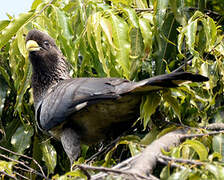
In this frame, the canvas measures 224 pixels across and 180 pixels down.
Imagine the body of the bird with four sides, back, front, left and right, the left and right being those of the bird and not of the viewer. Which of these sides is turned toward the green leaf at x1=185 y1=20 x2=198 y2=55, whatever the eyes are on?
back

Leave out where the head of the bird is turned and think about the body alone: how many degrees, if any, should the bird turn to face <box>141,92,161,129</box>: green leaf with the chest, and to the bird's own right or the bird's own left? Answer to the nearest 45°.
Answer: approximately 135° to the bird's own left

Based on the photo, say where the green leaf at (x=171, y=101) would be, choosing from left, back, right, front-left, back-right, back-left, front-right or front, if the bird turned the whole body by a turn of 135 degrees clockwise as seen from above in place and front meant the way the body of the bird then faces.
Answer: right

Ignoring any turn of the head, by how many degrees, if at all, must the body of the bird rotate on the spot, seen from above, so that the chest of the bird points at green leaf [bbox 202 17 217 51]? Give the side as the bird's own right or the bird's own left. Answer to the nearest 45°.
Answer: approximately 180°

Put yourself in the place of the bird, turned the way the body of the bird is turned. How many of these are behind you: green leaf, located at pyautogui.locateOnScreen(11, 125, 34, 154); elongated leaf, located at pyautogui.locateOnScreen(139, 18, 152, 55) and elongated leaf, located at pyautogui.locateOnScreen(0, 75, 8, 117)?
1

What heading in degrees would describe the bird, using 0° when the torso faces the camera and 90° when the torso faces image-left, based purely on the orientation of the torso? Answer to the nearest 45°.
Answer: approximately 90°

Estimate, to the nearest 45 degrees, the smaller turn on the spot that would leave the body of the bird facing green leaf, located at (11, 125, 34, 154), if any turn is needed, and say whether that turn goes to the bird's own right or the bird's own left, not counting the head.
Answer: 0° — it already faces it
